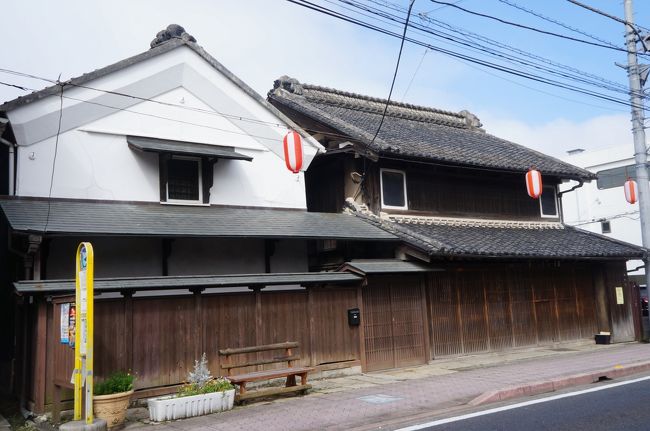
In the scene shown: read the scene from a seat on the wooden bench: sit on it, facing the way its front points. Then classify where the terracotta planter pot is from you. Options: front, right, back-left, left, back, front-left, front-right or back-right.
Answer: right

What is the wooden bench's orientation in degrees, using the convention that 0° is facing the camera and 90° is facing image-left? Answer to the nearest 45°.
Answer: approximately 315°

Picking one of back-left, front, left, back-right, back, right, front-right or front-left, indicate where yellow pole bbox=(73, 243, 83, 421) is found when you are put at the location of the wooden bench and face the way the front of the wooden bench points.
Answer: right

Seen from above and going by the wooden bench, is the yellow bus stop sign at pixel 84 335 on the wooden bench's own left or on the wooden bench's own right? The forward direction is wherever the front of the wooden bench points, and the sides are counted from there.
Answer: on the wooden bench's own right

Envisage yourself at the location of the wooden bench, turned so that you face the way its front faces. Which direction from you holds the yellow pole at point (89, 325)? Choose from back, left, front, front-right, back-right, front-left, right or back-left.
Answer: right

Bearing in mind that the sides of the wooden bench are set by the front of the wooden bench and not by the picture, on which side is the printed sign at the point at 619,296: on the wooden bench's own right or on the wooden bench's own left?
on the wooden bench's own left

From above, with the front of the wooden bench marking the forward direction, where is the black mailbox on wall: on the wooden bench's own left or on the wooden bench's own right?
on the wooden bench's own left
